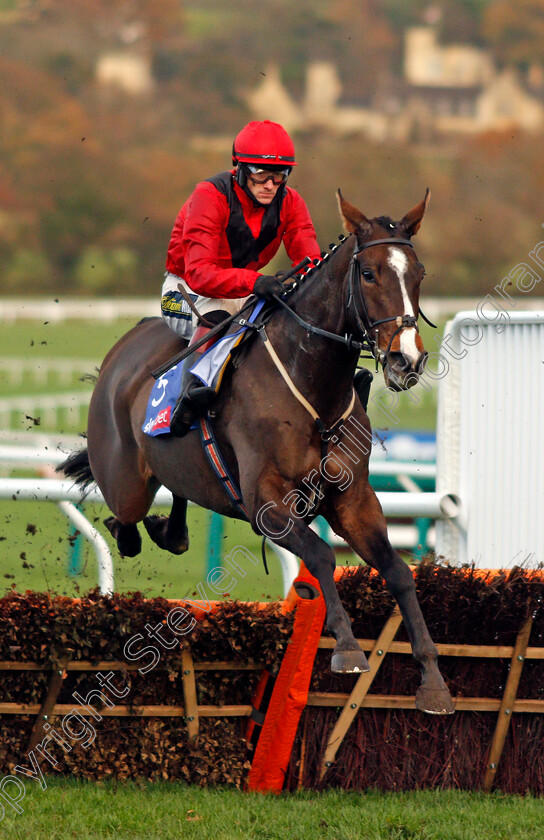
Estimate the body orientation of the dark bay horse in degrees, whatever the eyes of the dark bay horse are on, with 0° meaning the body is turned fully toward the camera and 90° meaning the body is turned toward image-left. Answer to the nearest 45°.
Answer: approximately 315°

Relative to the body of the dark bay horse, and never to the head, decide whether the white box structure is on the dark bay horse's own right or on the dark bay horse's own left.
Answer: on the dark bay horse's own left

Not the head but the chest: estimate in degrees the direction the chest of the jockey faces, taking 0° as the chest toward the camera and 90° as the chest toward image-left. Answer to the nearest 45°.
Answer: approximately 315°
